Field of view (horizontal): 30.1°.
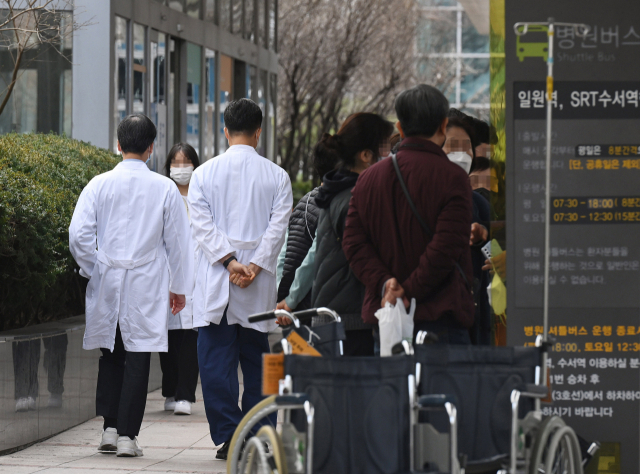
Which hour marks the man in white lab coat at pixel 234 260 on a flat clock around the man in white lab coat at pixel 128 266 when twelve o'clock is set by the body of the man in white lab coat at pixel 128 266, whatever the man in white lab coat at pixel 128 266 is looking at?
the man in white lab coat at pixel 234 260 is roughly at 4 o'clock from the man in white lab coat at pixel 128 266.

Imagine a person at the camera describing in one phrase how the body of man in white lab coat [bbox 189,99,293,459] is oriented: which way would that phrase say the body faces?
away from the camera

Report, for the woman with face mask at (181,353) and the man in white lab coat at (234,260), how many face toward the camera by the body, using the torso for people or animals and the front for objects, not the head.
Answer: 1

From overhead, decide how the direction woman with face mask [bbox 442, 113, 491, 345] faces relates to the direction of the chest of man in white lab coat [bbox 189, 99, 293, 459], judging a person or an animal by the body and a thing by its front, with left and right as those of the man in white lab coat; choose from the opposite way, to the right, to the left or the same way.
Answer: the opposite way

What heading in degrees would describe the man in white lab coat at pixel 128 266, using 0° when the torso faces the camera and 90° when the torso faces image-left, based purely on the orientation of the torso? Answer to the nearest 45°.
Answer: approximately 180°

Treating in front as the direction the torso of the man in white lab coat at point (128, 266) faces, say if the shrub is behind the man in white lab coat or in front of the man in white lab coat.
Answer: in front

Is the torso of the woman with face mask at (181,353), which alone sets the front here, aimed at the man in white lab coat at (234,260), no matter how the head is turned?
yes

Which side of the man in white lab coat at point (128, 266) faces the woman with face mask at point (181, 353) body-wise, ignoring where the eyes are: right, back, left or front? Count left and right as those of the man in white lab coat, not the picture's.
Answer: front

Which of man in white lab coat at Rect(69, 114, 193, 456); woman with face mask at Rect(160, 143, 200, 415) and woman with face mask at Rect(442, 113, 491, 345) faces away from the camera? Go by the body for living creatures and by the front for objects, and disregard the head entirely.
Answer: the man in white lab coat

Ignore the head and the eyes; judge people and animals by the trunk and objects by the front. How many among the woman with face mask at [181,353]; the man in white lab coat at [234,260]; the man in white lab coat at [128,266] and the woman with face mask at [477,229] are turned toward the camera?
2

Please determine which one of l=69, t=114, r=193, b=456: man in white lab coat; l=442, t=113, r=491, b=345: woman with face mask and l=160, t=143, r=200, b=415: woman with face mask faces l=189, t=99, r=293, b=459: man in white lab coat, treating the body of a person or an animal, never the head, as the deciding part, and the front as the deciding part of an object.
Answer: l=160, t=143, r=200, b=415: woman with face mask
